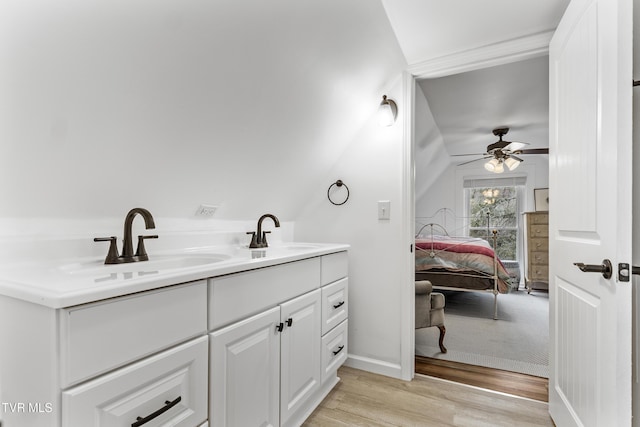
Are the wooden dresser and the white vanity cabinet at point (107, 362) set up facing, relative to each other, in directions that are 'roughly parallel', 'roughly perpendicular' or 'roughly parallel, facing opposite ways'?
roughly perpendicular

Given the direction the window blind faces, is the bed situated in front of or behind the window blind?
in front

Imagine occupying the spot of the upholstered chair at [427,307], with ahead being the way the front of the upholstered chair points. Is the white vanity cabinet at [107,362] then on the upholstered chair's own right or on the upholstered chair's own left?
on the upholstered chair's own right

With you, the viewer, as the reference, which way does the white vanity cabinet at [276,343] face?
facing the viewer and to the right of the viewer

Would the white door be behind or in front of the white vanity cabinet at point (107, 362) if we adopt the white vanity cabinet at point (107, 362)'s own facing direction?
in front

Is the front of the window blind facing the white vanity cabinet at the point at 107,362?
yes

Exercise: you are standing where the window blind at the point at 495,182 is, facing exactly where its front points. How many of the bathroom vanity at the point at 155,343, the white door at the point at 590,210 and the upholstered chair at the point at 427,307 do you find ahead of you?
3

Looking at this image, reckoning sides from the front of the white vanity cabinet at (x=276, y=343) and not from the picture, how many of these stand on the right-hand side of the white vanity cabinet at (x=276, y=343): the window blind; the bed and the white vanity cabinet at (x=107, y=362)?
1

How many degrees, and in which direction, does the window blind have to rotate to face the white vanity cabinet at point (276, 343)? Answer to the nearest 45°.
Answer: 0° — it already faces it

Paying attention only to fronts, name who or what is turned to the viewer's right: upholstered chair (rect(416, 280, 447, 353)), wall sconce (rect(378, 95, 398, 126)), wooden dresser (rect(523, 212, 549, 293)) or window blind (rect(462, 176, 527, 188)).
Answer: the upholstered chair

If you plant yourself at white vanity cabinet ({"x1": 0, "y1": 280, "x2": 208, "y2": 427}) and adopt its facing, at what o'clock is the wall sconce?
The wall sconce is roughly at 10 o'clock from the white vanity cabinet.

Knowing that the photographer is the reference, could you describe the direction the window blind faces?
facing the viewer
